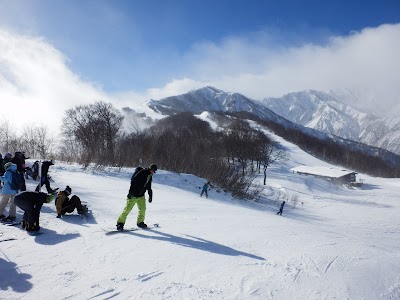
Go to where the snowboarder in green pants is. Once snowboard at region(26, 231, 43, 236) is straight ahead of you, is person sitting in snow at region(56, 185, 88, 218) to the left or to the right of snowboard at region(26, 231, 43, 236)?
right

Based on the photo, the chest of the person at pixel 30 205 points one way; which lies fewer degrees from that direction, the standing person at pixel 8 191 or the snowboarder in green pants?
the snowboarder in green pants

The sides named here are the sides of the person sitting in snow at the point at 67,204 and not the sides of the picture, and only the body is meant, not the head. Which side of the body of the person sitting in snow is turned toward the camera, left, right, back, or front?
right

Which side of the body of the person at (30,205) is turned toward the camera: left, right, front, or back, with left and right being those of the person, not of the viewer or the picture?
right
